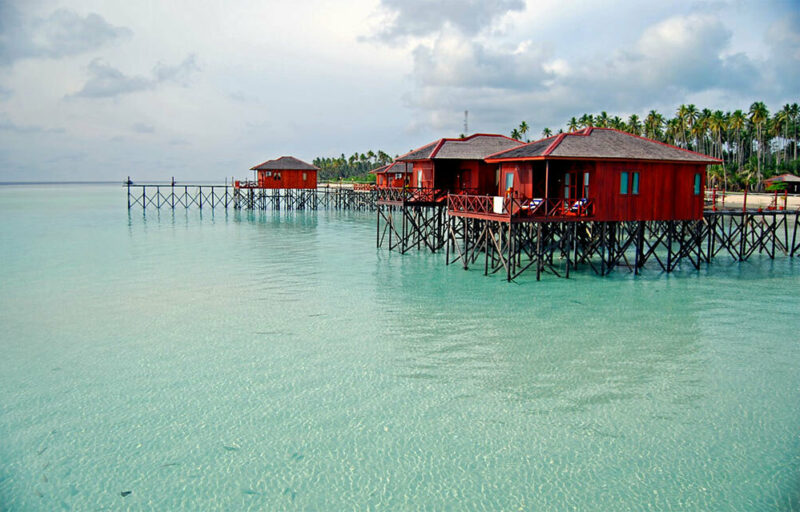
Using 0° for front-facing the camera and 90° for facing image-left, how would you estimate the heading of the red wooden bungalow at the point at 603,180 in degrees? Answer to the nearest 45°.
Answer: approximately 45°

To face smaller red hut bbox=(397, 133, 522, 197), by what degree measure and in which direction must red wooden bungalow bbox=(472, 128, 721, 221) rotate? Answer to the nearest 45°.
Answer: approximately 90° to its right
